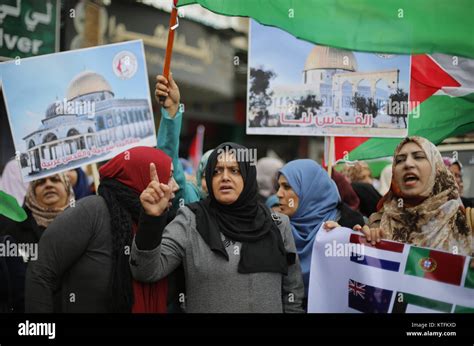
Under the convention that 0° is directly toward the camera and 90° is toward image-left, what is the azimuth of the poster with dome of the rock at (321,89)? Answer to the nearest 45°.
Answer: approximately 0°

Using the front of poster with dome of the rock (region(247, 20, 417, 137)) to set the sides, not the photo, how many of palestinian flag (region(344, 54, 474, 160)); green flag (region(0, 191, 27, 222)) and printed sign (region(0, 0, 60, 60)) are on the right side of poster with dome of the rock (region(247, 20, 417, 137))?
2

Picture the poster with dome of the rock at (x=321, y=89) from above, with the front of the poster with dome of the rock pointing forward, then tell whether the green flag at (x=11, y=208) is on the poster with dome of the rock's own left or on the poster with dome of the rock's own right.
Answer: on the poster with dome of the rock's own right
